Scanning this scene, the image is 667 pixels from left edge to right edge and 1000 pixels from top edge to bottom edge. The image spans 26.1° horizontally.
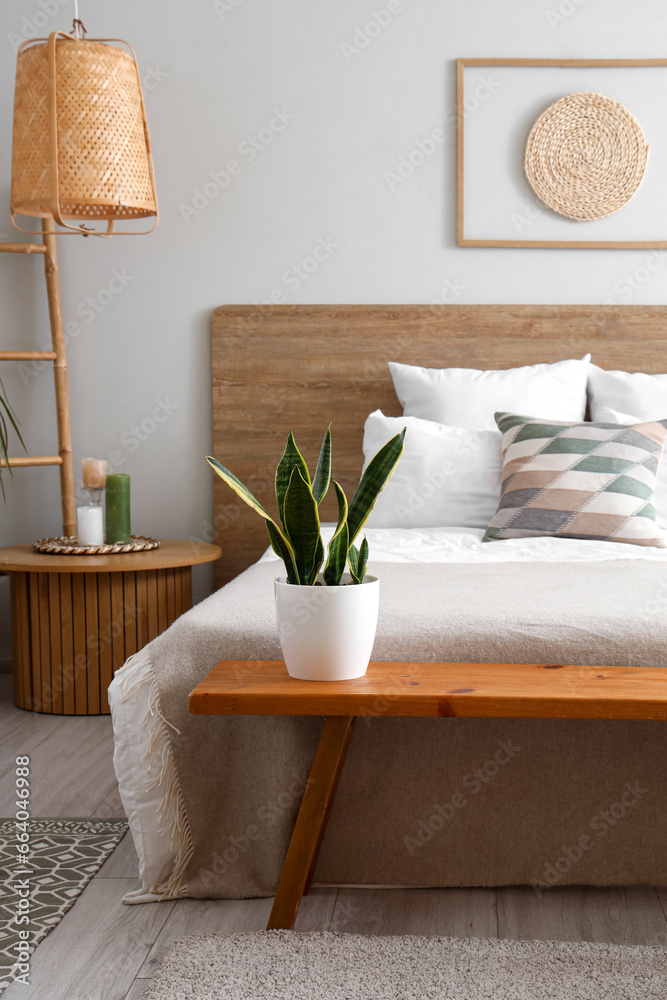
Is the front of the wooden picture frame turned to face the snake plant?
yes

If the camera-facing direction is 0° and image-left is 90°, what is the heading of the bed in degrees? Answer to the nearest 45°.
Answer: approximately 0°

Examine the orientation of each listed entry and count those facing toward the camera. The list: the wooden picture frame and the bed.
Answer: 2

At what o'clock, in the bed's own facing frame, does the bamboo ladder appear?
The bamboo ladder is roughly at 5 o'clock from the bed.

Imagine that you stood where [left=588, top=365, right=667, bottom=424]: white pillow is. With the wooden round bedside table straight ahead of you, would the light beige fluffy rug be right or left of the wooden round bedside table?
left

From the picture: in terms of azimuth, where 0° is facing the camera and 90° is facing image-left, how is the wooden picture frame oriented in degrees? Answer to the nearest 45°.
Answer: approximately 0°
